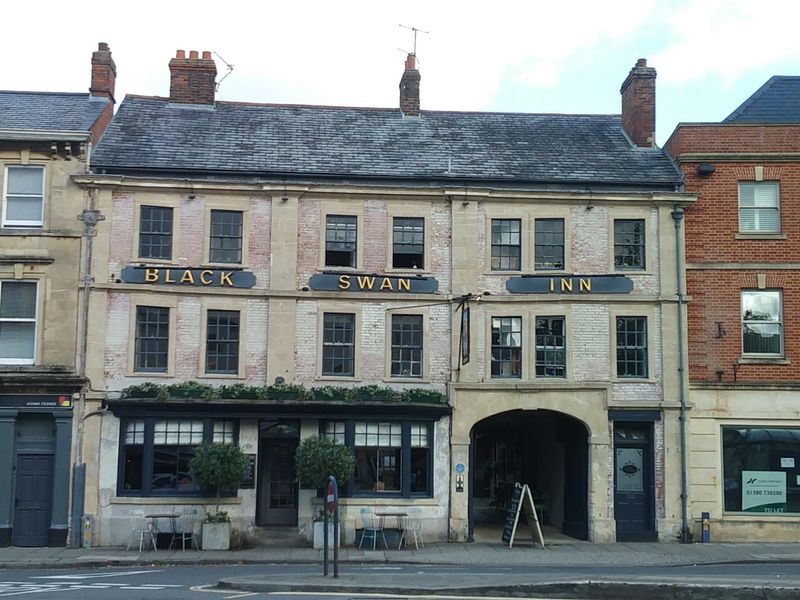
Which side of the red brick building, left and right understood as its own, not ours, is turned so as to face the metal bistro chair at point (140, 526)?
right

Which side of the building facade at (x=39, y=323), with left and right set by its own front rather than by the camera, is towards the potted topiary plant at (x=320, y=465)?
left

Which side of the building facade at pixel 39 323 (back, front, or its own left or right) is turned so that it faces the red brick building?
left

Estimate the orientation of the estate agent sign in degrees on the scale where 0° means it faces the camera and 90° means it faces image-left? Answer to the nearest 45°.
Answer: approximately 0°

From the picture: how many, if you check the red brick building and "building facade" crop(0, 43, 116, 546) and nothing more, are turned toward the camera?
2

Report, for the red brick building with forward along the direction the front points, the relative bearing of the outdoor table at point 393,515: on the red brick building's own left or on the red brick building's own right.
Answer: on the red brick building's own right

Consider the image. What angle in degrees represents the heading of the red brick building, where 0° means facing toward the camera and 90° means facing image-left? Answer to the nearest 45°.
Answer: approximately 0°

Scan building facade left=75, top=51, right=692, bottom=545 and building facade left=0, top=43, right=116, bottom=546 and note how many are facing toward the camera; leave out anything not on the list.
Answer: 2

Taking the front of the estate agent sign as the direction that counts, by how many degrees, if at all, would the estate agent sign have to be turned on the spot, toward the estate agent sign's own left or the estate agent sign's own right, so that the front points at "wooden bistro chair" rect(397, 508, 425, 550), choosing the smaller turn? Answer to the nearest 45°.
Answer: approximately 45° to the estate agent sign's own right

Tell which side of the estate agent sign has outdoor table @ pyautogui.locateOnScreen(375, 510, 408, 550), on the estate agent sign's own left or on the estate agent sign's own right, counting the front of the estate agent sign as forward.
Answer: on the estate agent sign's own right

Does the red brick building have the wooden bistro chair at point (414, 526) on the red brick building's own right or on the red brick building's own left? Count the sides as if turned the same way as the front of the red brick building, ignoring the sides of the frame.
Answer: on the red brick building's own right

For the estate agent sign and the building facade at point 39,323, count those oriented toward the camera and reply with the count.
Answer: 2

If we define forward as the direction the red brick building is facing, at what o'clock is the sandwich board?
The sandwich board is roughly at 2 o'clock from the red brick building.
